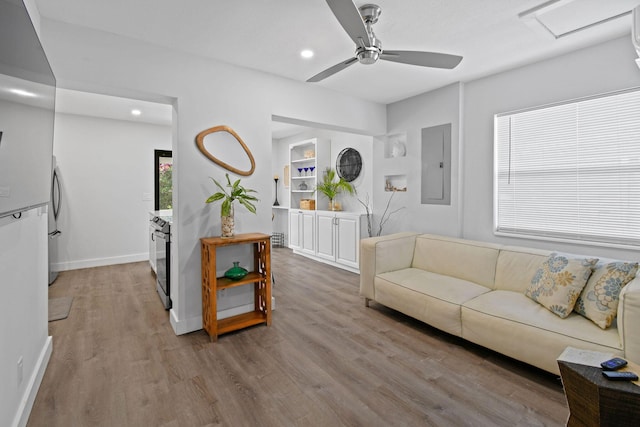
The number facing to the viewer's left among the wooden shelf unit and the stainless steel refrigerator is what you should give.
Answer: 0

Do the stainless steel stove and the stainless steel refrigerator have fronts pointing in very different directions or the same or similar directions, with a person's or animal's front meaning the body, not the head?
very different directions

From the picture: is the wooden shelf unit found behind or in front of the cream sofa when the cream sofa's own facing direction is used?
in front

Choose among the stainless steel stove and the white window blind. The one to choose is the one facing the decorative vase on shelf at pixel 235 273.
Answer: the white window blind

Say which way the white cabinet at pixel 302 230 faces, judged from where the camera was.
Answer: facing the viewer and to the left of the viewer

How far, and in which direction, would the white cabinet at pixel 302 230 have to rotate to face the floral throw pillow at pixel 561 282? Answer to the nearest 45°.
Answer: approximately 90° to its left

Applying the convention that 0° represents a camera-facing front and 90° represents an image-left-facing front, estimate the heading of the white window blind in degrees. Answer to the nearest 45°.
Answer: approximately 45°

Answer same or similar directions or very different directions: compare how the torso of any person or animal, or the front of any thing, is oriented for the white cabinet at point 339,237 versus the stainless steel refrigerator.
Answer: very different directions

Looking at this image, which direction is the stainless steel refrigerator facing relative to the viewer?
to the viewer's right

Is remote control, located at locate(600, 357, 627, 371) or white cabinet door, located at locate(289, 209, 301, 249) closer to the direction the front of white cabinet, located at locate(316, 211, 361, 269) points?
the remote control

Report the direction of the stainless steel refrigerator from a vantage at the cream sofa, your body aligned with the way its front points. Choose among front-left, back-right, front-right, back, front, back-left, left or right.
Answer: front-right

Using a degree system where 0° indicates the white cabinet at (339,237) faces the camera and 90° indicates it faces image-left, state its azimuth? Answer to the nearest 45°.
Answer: approximately 45°
